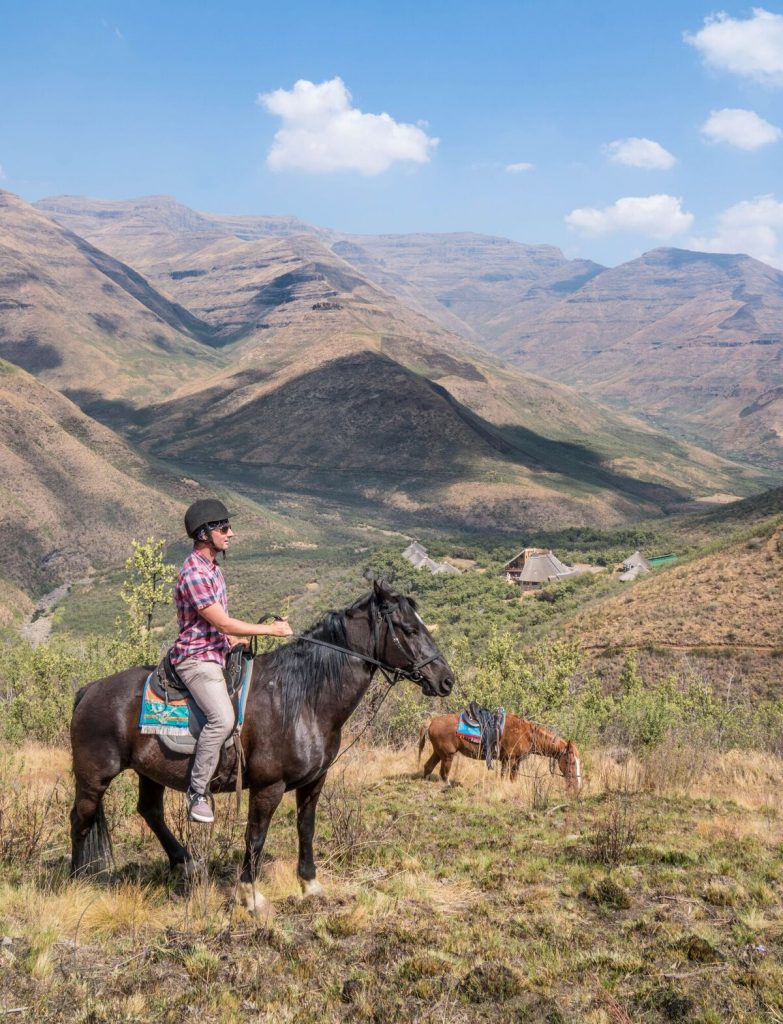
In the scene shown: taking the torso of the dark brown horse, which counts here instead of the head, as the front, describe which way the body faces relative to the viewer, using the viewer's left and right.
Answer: facing the viewer and to the right of the viewer

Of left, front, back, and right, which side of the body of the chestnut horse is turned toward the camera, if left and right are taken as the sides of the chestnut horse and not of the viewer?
right

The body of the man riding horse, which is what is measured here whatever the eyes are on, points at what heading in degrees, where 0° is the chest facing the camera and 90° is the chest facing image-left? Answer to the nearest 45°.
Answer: approximately 270°

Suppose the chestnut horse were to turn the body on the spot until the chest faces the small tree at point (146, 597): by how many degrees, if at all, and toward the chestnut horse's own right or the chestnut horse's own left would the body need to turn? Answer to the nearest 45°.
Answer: approximately 135° to the chestnut horse's own left

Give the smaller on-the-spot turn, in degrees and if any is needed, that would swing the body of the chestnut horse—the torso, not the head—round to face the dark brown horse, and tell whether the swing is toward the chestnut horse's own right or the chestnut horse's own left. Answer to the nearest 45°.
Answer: approximately 90° to the chestnut horse's own right

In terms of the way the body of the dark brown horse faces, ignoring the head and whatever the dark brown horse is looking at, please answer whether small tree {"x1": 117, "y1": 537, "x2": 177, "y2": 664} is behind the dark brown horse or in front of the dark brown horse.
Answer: behind

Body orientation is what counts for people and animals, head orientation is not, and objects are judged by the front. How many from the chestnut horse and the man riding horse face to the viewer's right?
2

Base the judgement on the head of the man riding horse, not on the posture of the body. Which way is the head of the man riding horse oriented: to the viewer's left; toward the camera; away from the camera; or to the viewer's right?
to the viewer's right
